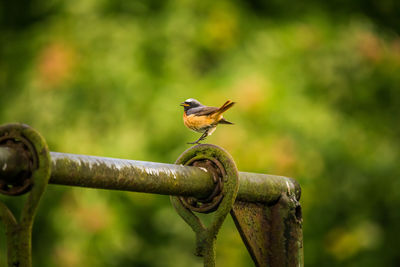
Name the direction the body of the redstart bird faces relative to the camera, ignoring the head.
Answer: to the viewer's left
